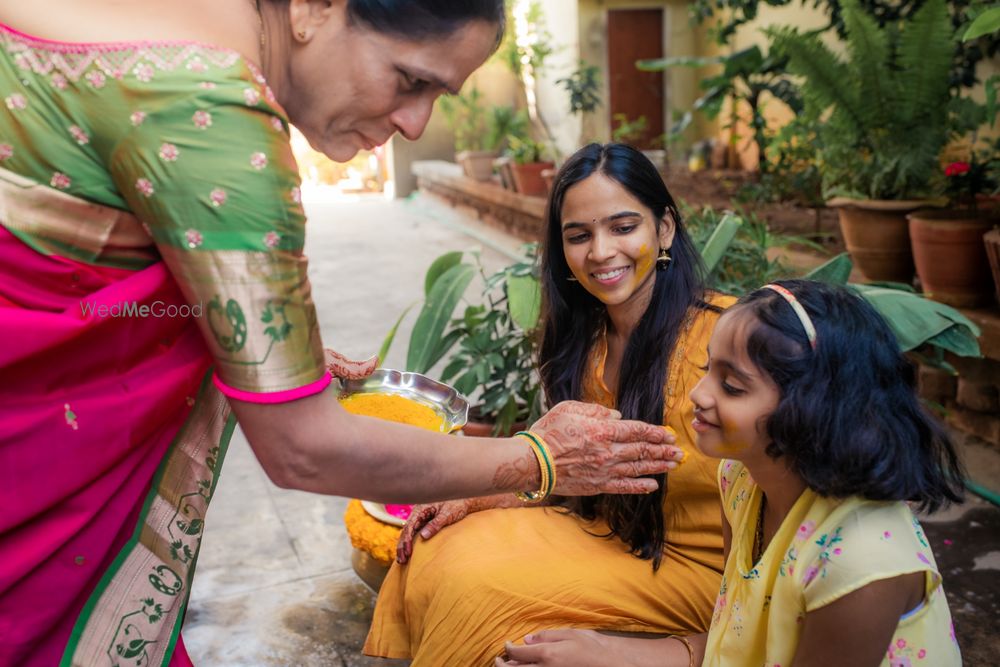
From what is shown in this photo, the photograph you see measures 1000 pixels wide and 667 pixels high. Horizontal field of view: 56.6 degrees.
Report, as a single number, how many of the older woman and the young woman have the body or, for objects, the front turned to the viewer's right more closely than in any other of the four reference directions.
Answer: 1

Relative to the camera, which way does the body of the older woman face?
to the viewer's right

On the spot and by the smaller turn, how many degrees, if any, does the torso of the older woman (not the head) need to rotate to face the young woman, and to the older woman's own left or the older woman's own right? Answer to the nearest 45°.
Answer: approximately 45° to the older woman's own left

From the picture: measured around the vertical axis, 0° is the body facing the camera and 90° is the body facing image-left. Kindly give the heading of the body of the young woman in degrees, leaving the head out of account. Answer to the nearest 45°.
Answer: approximately 45°

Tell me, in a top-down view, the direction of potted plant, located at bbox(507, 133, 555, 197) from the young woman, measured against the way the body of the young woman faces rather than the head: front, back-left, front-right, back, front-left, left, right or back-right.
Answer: back-right

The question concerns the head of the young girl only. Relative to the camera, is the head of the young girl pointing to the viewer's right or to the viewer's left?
to the viewer's left

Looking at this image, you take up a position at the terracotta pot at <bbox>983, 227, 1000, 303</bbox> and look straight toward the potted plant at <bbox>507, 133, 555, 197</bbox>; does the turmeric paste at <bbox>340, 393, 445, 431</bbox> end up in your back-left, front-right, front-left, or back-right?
back-left

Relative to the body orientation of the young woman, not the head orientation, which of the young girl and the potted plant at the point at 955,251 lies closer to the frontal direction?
the young girl

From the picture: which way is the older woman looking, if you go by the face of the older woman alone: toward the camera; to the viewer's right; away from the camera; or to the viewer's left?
to the viewer's right

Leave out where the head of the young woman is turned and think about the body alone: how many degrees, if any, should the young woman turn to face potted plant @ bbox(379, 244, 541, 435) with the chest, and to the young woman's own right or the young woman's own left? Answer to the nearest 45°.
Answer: approximately 135° to the young woman's own right

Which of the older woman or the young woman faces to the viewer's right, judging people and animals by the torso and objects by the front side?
the older woman

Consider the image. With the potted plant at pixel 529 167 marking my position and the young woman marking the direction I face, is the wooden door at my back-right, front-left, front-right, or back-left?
back-left
